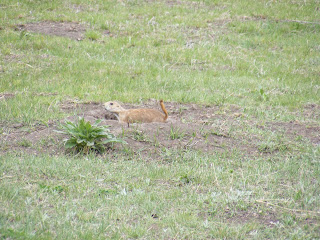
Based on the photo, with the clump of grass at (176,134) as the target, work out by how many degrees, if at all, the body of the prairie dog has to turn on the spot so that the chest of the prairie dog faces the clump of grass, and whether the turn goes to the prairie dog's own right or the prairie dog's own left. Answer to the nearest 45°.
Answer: approximately 135° to the prairie dog's own left

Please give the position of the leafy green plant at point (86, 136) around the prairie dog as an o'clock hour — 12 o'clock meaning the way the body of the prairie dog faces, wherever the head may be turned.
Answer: The leafy green plant is roughly at 10 o'clock from the prairie dog.

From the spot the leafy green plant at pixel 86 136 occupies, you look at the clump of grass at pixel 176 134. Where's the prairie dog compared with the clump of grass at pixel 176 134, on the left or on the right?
left

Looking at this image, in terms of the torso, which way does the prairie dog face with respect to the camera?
to the viewer's left
